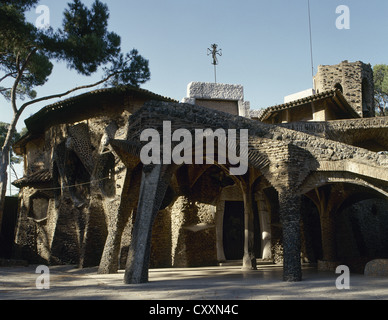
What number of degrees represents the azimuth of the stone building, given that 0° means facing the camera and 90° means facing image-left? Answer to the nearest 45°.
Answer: approximately 0°
